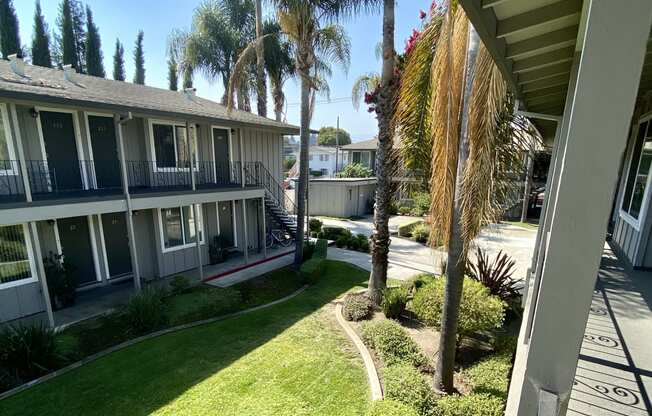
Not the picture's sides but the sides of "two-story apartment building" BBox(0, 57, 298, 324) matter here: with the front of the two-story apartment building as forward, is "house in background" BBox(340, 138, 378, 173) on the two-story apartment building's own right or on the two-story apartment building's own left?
on the two-story apartment building's own left

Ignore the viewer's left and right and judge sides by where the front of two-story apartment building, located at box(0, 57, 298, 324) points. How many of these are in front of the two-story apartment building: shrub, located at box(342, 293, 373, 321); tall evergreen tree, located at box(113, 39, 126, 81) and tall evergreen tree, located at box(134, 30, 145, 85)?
1

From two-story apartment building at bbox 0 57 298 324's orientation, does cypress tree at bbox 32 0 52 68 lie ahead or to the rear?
to the rear

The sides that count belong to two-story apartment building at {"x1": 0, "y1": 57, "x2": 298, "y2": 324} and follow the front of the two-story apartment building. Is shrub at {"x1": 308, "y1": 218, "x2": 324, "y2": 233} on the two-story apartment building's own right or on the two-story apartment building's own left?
on the two-story apartment building's own left

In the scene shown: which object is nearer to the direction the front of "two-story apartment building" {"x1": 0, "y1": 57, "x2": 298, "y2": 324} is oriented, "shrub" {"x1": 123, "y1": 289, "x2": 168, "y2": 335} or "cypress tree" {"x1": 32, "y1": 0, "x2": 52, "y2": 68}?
the shrub

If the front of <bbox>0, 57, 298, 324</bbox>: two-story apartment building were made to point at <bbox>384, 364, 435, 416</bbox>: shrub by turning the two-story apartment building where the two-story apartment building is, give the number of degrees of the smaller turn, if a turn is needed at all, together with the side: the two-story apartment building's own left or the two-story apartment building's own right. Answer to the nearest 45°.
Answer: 0° — it already faces it

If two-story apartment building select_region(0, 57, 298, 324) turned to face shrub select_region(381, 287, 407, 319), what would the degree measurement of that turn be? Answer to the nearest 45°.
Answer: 0° — it already faces it

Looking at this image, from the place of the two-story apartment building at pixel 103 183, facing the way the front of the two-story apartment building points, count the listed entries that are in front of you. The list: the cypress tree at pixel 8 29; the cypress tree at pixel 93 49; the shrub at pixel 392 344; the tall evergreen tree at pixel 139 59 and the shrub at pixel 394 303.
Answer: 2

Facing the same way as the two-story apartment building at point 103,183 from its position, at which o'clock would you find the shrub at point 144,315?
The shrub is roughly at 1 o'clock from the two-story apartment building.

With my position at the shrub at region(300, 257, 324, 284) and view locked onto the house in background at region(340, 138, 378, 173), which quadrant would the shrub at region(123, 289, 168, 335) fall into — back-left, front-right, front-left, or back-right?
back-left

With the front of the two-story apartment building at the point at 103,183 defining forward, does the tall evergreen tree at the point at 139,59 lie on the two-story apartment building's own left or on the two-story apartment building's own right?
on the two-story apartment building's own left

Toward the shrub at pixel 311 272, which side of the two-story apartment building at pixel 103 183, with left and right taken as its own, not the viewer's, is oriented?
front

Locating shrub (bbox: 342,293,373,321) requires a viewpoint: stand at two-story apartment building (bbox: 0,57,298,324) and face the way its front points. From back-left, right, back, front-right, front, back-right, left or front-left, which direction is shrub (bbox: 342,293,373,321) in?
front

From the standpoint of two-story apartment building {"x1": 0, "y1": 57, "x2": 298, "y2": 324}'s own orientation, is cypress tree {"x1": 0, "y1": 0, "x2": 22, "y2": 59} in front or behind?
behind

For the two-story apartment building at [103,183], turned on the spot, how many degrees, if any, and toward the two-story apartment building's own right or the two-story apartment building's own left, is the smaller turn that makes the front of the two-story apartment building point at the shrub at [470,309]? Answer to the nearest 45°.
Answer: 0° — it already faces it

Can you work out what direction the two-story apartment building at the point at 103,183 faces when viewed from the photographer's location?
facing the viewer and to the right of the viewer
